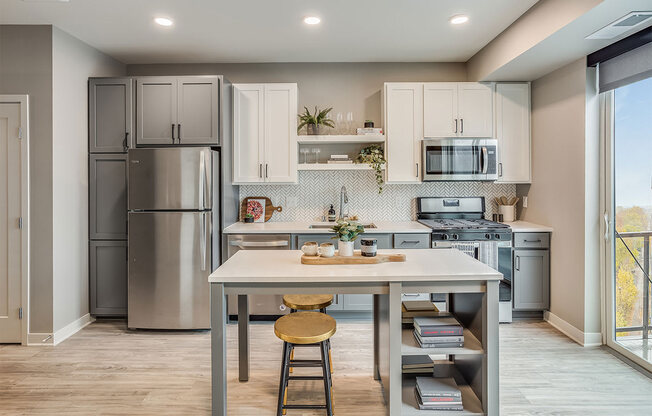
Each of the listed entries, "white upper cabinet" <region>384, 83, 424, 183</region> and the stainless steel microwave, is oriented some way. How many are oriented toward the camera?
2

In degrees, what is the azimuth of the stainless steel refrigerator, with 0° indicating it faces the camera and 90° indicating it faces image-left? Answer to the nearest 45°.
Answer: approximately 0°

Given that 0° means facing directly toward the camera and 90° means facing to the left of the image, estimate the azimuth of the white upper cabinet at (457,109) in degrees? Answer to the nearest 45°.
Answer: approximately 0°

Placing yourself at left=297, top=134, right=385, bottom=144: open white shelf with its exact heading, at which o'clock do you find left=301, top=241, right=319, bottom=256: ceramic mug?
The ceramic mug is roughly at 12 o'clock from the open white shelf.

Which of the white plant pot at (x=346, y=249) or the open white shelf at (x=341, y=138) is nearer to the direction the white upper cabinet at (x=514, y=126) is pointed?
the white plant pot

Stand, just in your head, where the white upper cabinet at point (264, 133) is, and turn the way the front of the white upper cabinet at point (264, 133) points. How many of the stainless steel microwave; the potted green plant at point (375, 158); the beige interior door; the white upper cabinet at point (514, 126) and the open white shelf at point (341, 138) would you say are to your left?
4

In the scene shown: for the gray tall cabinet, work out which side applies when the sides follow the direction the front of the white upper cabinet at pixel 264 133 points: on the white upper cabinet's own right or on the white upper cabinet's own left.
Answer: on the white upper cabinet's own right

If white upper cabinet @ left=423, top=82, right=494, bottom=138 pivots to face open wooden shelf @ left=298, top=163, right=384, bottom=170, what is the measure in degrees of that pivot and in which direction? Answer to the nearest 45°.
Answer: approximately 90° to its right
